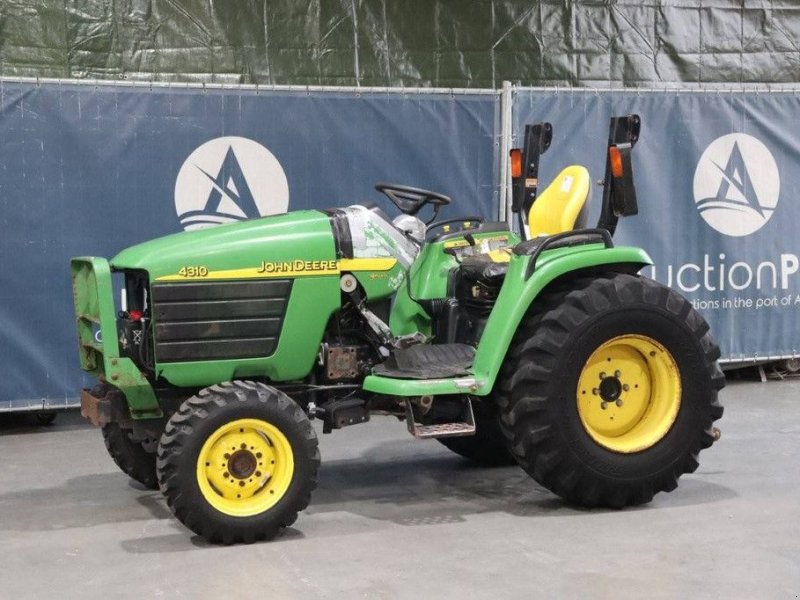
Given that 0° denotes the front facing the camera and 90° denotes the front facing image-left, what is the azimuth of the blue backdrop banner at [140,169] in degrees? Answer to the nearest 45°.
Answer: approximately 0°

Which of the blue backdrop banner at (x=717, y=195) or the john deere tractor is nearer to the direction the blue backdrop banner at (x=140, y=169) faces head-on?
the john deere tractor

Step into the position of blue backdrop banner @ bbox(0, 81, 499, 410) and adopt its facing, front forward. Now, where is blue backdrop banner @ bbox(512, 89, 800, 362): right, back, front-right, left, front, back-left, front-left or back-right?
left
